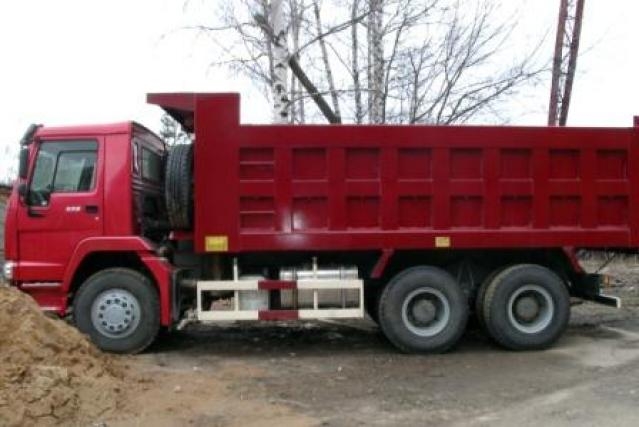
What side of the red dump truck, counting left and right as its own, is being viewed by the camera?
left

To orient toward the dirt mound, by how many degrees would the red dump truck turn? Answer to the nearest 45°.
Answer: approximately 45° to its left

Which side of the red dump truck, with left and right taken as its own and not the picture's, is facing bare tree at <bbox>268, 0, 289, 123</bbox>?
right

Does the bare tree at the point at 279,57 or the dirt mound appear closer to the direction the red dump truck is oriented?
the dirt mound
